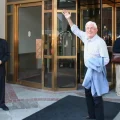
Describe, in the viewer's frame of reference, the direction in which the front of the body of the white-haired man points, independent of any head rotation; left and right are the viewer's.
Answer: facing the viewer and to the left of the viewer
